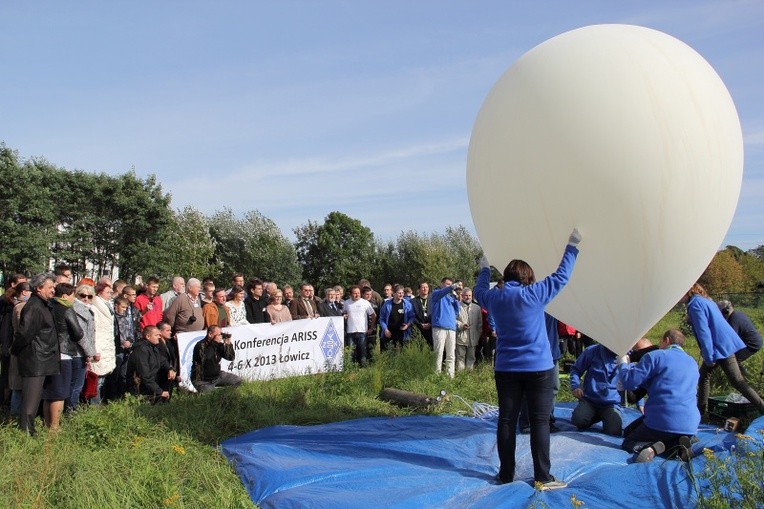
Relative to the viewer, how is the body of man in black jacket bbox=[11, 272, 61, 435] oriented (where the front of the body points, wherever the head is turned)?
to the viewer's right

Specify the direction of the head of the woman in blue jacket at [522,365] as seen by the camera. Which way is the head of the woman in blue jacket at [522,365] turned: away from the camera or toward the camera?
away from the camera

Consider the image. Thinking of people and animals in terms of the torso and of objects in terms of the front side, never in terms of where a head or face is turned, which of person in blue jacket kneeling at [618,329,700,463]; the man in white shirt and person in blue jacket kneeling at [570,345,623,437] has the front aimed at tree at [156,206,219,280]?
person in blue jacket kneeling at [618,329,700,463]

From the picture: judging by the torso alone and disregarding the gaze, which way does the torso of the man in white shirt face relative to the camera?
toward the camera

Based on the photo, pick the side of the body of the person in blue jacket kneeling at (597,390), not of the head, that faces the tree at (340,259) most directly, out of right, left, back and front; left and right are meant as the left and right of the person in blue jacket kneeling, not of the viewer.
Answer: back

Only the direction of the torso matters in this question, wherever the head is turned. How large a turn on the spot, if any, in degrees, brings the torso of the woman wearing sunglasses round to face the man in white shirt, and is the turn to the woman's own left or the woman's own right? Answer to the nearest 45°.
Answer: approximately 90° to the woman's own left

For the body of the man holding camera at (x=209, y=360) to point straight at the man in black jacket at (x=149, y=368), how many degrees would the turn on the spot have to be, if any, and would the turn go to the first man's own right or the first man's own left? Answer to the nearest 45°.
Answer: approximately 90° to the first man's own right

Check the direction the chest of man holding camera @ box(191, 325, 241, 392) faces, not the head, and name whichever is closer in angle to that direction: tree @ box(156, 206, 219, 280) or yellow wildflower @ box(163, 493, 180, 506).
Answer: the yellow wildflower

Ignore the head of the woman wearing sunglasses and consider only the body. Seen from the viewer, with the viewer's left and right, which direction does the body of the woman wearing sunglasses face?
facing the viewer and to the right of the viewer

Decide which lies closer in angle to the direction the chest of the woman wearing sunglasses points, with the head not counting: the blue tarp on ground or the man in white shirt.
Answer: the blue tarp on ground

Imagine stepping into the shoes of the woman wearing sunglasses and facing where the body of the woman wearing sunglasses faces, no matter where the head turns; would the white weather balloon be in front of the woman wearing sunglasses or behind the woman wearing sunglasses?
in front
